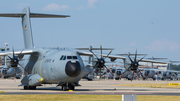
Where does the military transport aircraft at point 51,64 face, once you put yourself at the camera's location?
facing the viewer and to the right of the viewer
